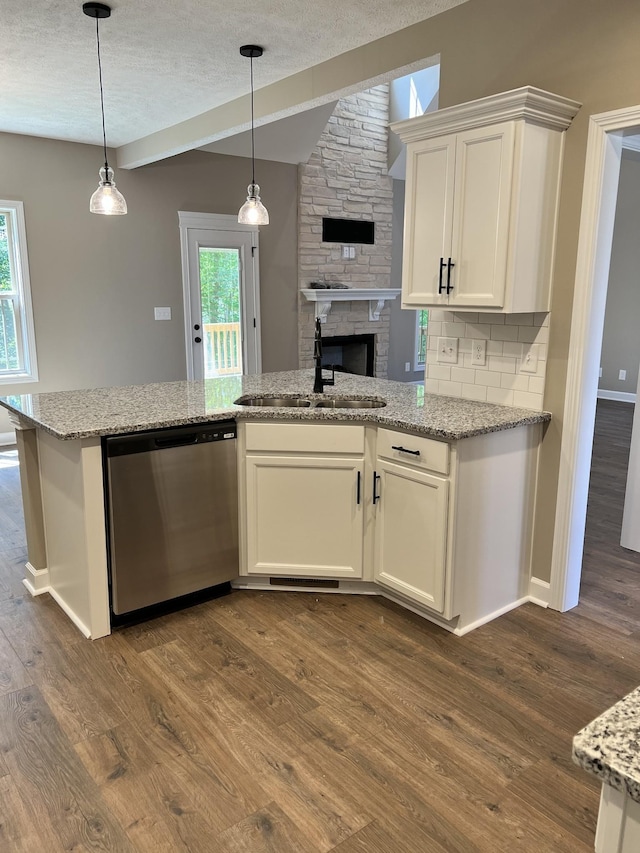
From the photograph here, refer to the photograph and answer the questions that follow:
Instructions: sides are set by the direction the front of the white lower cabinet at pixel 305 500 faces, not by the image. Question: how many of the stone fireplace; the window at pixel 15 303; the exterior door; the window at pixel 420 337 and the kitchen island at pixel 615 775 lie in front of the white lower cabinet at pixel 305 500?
1

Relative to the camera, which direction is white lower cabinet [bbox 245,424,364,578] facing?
toward the camera

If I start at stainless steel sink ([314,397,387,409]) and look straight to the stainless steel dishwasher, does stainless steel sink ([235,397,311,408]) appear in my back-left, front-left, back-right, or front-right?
front-right

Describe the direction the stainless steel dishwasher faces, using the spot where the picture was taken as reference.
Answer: facing the viewer and to the right of the viewer

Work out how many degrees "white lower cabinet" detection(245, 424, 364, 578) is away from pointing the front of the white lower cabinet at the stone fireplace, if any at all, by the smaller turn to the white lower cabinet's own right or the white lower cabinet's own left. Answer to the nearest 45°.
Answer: approximately 180°

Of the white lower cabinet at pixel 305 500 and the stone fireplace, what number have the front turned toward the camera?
2

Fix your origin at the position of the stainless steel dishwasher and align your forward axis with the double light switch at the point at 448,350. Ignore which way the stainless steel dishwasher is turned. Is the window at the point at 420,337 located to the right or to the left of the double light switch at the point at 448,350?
left

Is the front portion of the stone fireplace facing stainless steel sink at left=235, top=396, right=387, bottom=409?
yes

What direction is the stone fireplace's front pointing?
toward the camera

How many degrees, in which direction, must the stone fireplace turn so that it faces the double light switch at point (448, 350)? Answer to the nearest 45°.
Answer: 0° — it already faces it

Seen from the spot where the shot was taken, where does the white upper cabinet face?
facing the viewer and to the left of the viewer

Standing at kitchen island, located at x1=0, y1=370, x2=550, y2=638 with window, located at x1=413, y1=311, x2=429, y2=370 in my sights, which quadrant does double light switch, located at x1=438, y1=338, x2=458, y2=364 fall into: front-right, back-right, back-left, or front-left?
front-right
